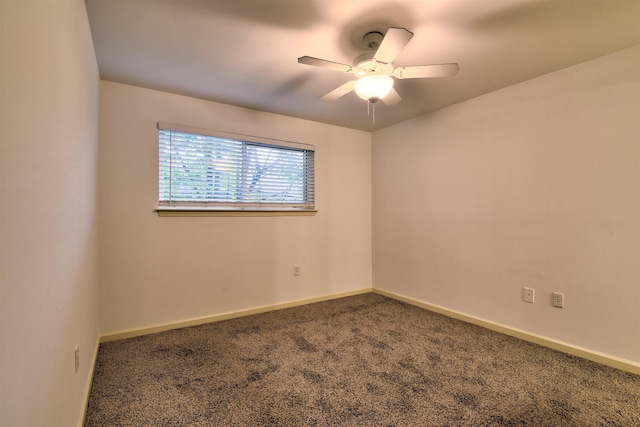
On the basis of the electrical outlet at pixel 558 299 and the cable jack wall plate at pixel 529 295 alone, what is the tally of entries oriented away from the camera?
0

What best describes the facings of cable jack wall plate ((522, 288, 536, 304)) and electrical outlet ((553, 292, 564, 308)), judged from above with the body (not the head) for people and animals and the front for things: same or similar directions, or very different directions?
same or similar directions

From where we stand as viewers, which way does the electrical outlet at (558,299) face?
facing the viewer and to the left of the viewer

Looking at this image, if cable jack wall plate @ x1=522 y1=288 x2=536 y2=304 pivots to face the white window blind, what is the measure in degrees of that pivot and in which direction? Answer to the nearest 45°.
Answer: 0° — it already faces it

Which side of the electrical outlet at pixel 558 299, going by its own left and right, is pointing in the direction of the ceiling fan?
front

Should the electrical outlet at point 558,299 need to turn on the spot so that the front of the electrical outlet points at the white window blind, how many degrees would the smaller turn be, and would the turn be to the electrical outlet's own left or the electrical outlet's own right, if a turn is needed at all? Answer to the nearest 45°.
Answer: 0° — it already faces it
